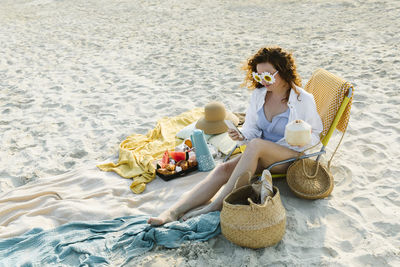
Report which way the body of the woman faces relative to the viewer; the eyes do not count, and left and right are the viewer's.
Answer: facing the viewer and to the left of the viewer

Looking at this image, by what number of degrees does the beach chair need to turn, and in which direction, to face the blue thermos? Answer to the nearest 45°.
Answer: approximately 45° to its right

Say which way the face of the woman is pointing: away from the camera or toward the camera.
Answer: toward the camera

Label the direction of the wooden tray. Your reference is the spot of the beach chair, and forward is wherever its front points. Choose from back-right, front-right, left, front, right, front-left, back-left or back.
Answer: front-right

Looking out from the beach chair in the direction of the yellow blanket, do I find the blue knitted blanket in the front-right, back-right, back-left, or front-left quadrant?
front-left

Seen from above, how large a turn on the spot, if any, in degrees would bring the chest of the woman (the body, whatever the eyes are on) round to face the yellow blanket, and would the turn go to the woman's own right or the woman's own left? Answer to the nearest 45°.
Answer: approximately 90° to the woman's own right
